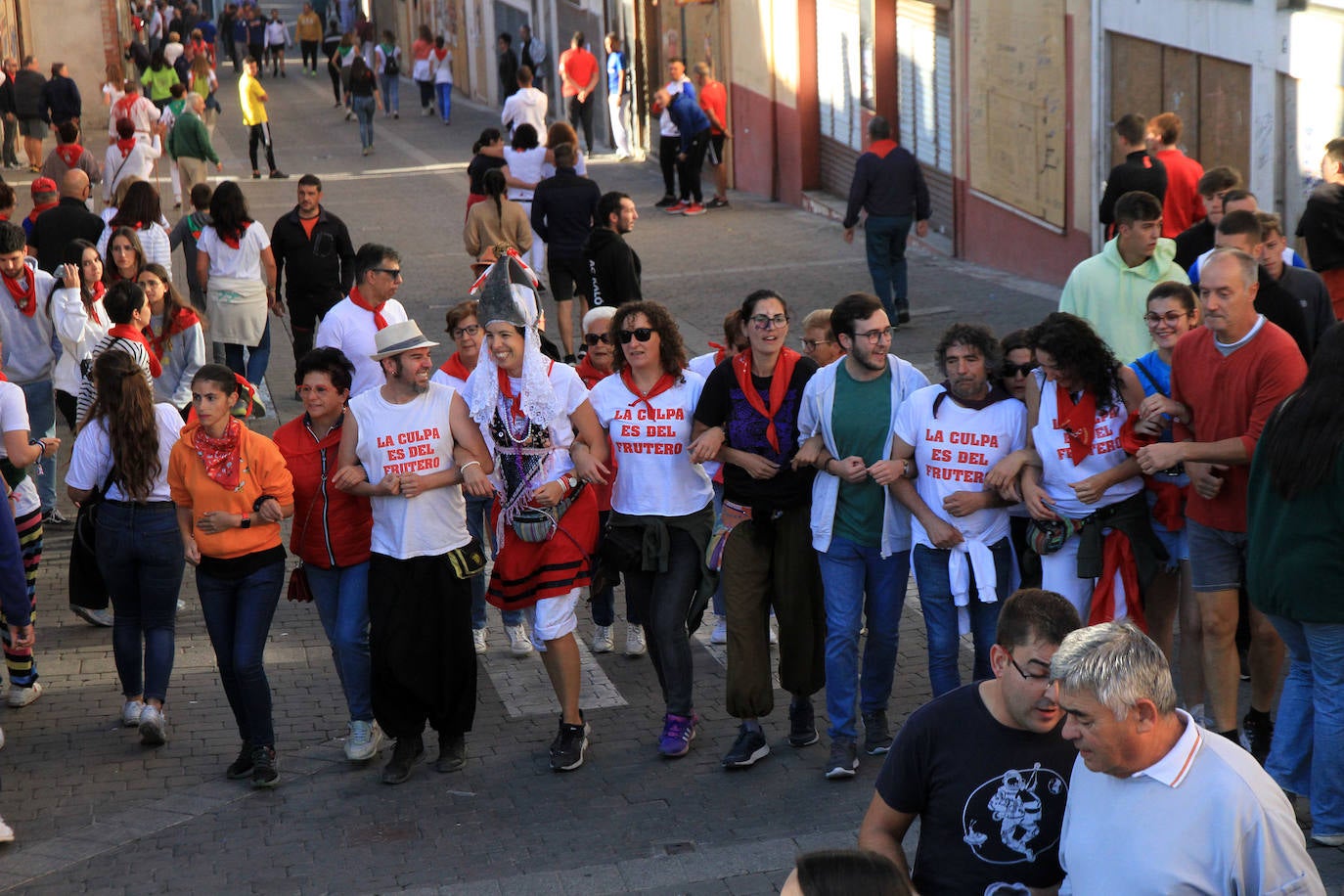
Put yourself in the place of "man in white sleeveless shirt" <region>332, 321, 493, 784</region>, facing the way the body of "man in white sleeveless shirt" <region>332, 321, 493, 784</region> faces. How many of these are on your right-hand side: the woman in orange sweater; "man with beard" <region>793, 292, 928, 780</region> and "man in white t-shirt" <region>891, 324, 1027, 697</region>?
1

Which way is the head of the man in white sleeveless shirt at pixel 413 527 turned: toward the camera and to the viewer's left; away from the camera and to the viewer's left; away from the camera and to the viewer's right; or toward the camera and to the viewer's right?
toward the camera and to the viewer's right

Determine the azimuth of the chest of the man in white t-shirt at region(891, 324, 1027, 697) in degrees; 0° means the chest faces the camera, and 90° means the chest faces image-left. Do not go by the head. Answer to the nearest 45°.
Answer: approximately 0°

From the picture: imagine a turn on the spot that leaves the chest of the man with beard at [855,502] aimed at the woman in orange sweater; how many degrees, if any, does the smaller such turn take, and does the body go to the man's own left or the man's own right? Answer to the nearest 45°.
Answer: approximately 90° to the man's own right

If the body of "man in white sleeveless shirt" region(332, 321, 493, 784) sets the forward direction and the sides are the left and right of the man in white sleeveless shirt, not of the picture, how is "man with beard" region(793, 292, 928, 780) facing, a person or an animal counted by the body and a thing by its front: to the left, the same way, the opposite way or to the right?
the same way

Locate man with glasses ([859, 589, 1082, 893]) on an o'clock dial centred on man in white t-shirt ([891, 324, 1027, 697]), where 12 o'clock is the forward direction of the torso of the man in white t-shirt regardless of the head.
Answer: The man with glasses is roughly at 12 o'clock from the man in white t-shirt.

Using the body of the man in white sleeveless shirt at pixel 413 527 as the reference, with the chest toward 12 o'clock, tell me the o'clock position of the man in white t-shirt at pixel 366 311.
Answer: the man in white t-shirt at pixel 366 311 is roughly at 6 o'clock from the man in white sleeveless shirt at pixel 413 527.

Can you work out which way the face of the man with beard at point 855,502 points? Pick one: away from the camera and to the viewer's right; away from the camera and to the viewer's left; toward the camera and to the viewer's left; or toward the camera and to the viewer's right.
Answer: toward the camera and to the viewer's right

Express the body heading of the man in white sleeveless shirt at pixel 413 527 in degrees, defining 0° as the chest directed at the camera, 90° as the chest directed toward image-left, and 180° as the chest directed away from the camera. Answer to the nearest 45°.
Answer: approximately 0°

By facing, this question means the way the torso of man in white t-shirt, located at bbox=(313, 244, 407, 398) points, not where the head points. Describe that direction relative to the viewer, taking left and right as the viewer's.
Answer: facing the viewer and to the right of the viewer

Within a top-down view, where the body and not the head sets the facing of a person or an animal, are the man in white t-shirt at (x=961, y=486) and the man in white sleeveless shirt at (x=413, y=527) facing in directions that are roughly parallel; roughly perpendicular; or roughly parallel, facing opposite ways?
roughly parallel

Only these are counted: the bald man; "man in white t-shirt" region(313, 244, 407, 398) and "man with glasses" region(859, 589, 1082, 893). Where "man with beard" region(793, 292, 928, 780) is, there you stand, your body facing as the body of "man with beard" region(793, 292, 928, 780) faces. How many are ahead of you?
1
